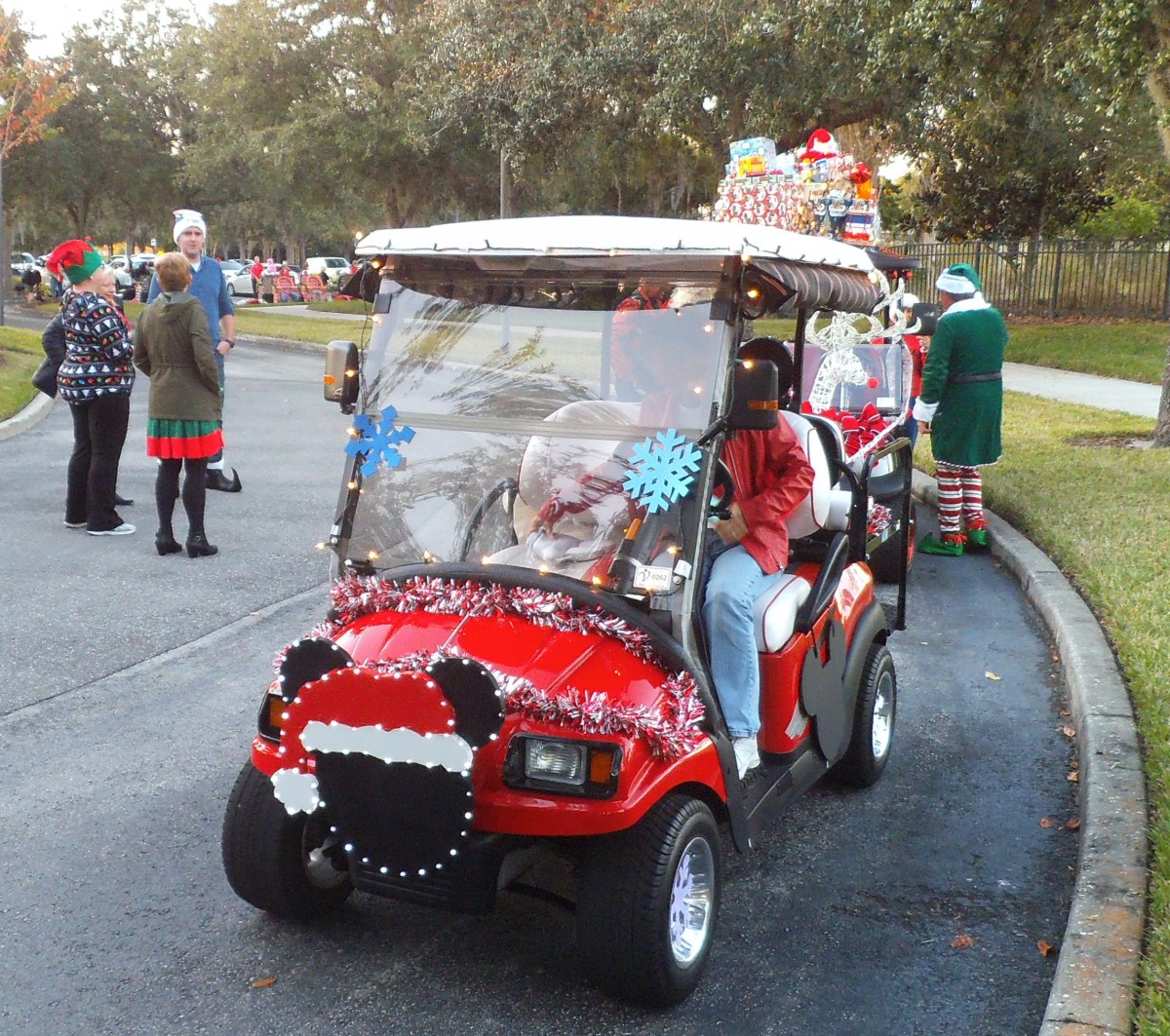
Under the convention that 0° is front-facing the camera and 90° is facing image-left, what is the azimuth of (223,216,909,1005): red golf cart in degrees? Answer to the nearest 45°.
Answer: approximately 45°

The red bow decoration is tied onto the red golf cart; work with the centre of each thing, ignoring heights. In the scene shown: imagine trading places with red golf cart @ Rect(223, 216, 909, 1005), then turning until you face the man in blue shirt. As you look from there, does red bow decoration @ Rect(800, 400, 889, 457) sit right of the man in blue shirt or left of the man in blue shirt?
right

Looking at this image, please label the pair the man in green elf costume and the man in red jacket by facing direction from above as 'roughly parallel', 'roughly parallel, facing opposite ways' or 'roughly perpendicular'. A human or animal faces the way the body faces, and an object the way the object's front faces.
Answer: roughly perpendicular

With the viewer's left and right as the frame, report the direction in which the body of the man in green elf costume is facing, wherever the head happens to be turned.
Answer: facing away from the viewer and to the left of the viewer

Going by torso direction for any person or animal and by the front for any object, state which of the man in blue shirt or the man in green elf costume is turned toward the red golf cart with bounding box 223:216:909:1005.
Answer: the man in blue shirt

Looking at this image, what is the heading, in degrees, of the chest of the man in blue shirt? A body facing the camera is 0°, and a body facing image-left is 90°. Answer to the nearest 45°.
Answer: approximately 0°

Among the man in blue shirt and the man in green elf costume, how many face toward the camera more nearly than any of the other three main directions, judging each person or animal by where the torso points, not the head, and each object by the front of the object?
1

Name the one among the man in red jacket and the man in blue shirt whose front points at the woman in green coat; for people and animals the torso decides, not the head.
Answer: the man in blue shirt

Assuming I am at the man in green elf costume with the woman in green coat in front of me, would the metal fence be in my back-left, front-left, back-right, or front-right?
back-right
